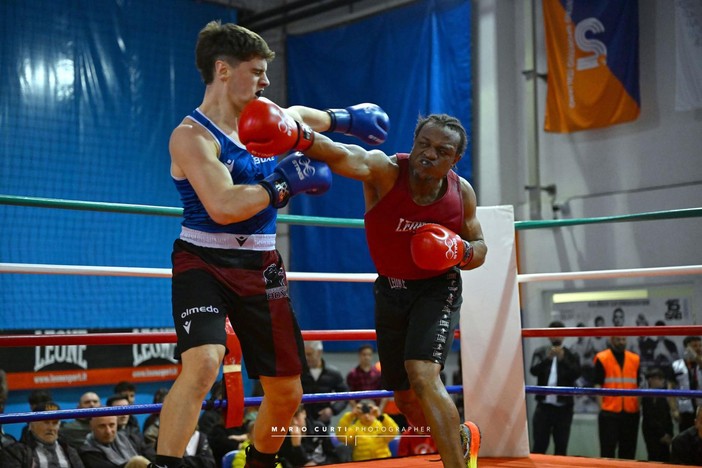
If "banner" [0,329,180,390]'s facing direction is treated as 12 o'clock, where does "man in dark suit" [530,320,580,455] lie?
The man in dark suit is roughly at 10 o'clock from the banner.

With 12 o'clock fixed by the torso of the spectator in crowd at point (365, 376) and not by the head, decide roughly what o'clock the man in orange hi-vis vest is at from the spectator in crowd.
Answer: The man in orange hi-vis vest is roughly at 9 o'clock from the spectator in crowd.

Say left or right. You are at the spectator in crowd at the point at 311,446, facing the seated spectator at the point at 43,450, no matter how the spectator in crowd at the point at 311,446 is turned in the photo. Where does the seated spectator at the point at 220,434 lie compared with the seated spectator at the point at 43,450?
right

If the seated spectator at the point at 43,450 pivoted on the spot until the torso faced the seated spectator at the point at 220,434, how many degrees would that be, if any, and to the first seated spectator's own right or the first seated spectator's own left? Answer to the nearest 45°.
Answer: approximately 90° to the first seated spectator's own left

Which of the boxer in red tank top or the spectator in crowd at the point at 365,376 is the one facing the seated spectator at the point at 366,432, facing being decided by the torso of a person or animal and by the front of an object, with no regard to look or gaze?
the spectator in crowd

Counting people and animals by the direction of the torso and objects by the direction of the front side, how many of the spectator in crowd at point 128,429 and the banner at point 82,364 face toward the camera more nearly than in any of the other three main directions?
2

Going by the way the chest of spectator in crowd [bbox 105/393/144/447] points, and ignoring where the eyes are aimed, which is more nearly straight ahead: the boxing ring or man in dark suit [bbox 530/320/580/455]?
the boxing ring

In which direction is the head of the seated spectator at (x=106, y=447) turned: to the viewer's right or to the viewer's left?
to the viewer's right

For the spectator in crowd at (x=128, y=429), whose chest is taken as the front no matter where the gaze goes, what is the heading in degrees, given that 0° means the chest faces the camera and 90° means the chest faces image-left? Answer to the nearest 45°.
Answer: approximately 0°
